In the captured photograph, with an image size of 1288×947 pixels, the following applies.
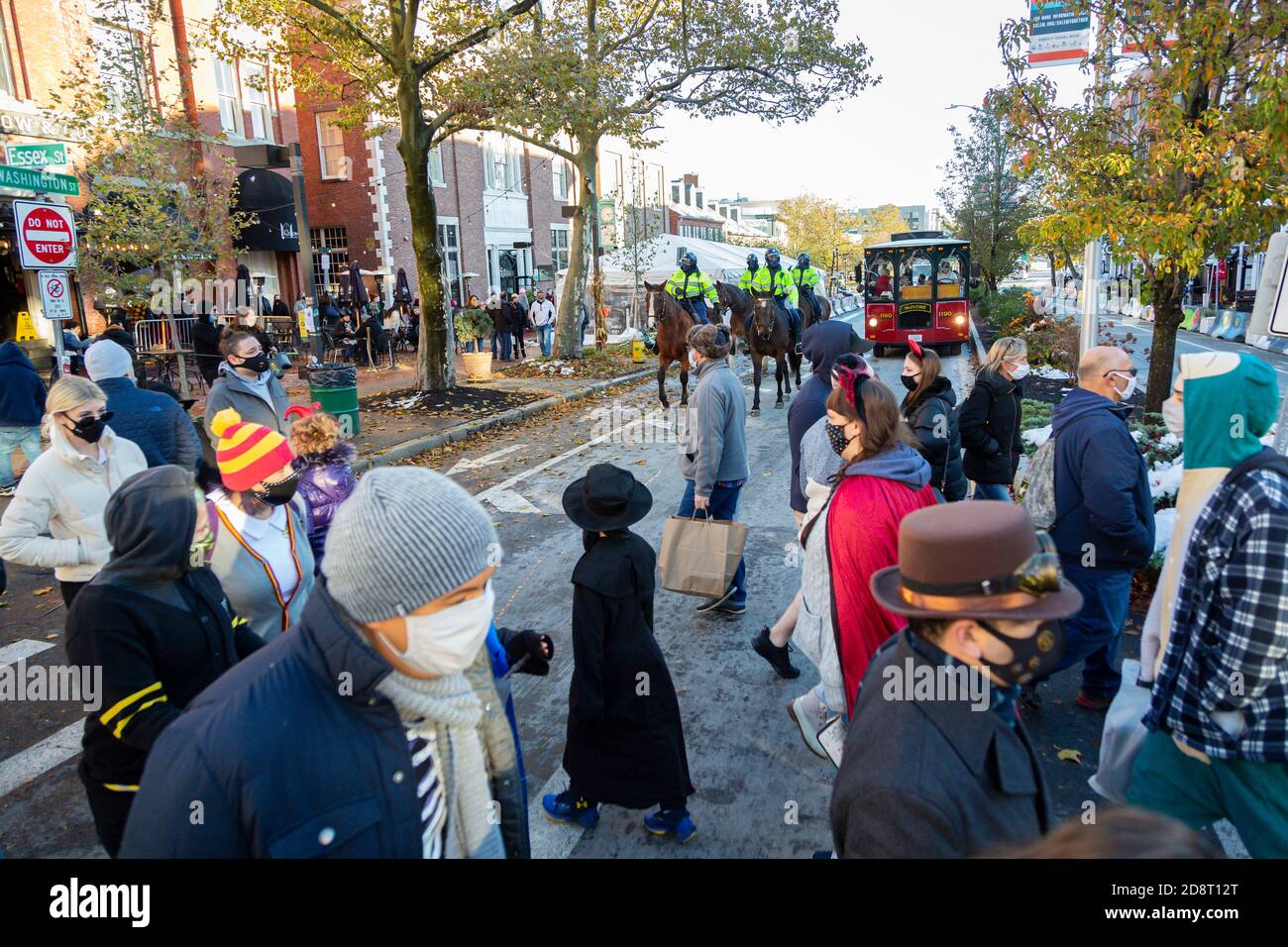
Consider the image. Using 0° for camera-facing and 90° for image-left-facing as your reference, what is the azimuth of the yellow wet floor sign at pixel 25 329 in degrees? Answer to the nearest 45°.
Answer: approximately 0°

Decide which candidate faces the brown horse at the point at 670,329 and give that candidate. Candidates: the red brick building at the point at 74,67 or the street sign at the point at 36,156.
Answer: the red brick building

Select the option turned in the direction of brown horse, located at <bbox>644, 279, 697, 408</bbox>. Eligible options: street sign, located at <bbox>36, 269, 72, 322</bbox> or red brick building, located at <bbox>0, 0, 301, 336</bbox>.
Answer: the red brick building

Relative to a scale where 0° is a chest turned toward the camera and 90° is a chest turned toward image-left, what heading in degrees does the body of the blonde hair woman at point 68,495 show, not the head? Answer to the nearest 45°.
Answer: approximately 315°

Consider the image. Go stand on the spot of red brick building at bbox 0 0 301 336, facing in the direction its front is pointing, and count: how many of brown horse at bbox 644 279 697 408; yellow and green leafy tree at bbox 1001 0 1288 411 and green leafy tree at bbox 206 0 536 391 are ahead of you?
3

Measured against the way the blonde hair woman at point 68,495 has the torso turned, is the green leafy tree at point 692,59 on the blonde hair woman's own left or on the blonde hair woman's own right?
on the blonde hair woman's own left

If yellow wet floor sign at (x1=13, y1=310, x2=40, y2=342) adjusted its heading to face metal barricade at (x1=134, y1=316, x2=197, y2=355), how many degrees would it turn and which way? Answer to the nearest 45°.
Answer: approximately 135° to its left
